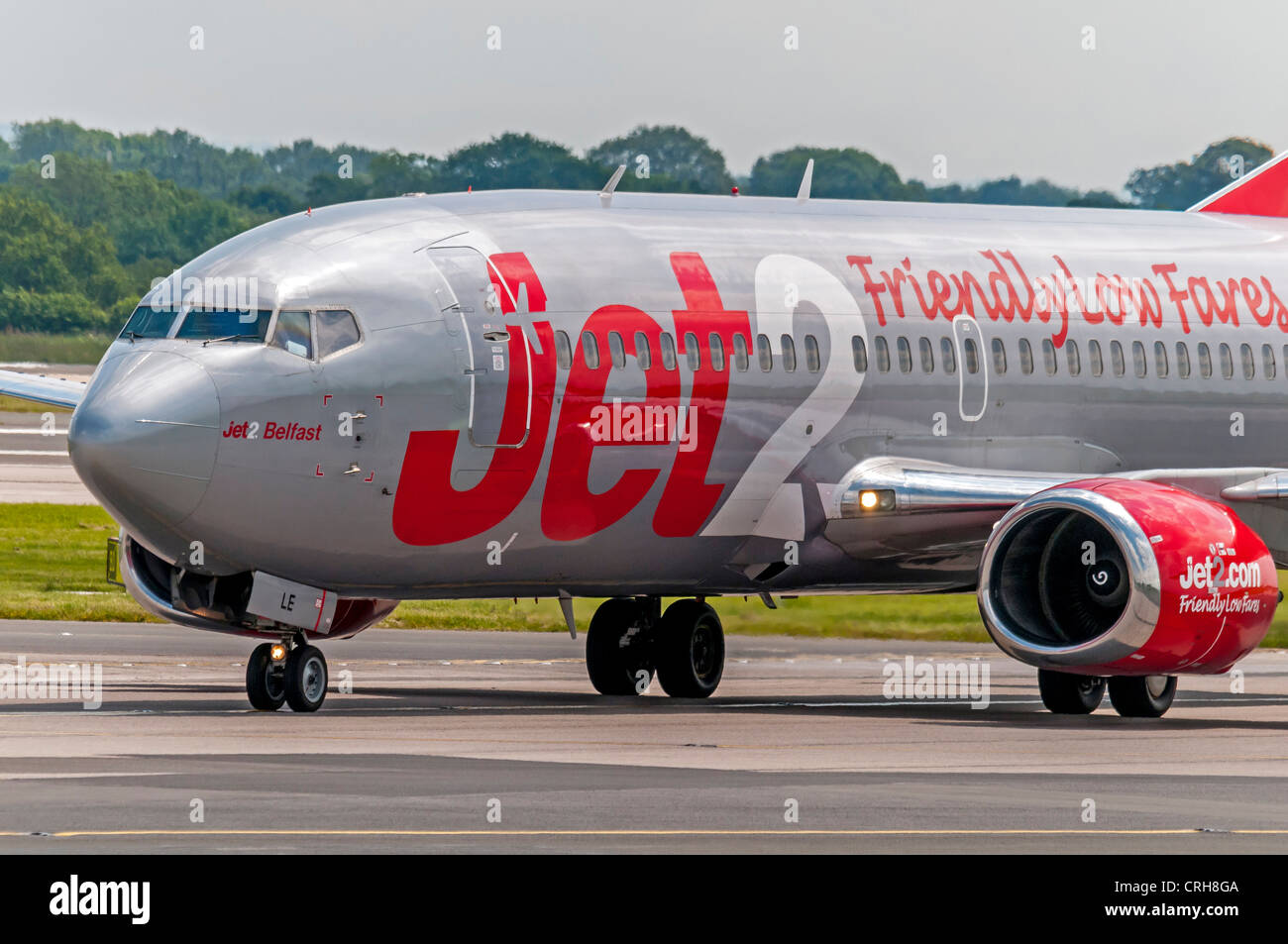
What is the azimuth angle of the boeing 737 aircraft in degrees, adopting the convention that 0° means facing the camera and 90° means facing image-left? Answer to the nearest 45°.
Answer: approximately 45°
